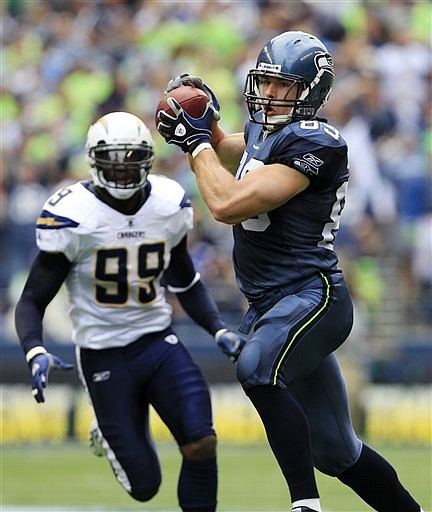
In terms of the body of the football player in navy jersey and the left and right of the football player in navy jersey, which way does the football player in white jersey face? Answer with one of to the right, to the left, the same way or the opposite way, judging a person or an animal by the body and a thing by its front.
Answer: to the left

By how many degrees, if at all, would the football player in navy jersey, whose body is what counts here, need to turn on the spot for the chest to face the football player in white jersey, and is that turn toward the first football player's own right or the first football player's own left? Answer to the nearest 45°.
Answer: approximately 45° to the first football player's own right

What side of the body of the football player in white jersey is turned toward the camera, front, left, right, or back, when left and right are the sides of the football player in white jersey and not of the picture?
front

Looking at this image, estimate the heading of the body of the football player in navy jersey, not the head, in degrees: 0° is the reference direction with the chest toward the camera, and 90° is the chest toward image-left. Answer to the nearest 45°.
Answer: approximately 90°

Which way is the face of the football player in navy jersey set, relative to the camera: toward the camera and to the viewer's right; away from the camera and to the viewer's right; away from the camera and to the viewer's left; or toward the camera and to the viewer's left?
toward the camera and to the viewer's left

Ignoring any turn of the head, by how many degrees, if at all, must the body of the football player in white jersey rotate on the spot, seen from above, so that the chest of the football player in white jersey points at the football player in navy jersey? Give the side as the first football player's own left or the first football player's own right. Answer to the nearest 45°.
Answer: approximately 45° to the first football player's own left
